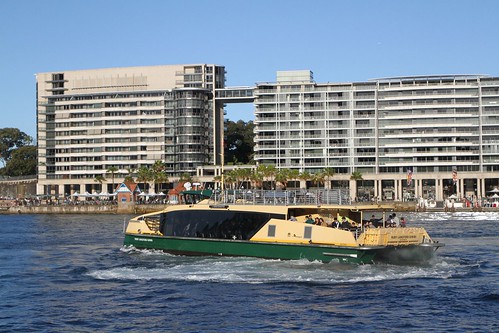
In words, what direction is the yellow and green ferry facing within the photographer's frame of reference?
facing away from the viewer and to the left of the viewer
